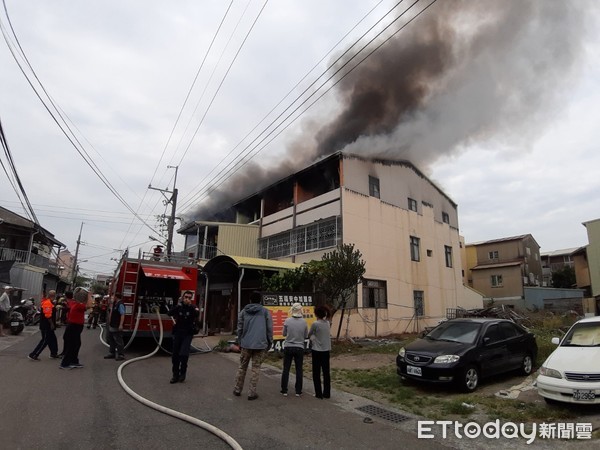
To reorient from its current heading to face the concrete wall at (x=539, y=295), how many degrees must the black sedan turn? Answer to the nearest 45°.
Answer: approximately 135° to its right

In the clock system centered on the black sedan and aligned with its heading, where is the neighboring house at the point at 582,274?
The neighboring house is roughly at 5 o'clock from the black sedan.

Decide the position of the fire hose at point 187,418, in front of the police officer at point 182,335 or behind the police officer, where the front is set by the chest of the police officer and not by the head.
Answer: in front

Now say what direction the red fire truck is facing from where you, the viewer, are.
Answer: facing away from the viewer

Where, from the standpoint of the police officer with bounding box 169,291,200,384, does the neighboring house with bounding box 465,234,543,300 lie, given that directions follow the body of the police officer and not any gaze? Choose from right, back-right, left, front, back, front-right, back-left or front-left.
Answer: back-left

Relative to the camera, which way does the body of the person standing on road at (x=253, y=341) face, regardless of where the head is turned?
away from the camera

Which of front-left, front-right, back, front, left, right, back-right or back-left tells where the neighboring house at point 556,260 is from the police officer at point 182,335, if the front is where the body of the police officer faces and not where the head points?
back-left

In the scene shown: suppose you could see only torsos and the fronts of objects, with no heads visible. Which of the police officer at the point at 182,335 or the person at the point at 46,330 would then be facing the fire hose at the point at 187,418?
the police officer

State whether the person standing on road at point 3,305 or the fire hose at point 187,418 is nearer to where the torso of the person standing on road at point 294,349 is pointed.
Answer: the person standing on road

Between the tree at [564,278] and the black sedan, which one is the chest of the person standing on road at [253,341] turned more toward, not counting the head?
the tree

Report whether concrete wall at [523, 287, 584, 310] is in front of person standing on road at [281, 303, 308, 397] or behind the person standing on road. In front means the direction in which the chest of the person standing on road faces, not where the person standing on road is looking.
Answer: in front

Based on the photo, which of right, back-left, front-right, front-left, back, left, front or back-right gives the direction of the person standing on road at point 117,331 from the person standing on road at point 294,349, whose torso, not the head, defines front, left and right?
front-left

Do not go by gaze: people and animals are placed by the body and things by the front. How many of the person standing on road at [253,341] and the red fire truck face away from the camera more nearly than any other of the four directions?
2

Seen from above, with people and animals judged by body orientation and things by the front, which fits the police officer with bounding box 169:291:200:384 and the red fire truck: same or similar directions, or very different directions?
very different directions
